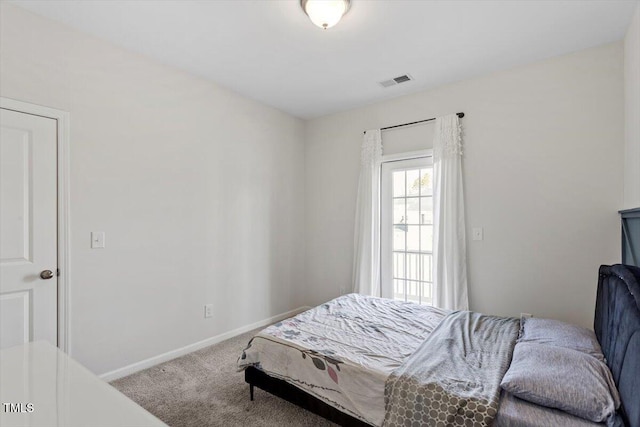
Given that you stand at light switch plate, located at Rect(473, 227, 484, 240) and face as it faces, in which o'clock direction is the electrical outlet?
The electrical outlet is roughly at 2 o'clock from the light switch plate.

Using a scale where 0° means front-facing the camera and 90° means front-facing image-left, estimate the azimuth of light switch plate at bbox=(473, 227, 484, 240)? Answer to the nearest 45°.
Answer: approximately 0°

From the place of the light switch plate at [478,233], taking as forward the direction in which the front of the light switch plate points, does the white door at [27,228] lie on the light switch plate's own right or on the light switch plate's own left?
on the light switch plate's own right

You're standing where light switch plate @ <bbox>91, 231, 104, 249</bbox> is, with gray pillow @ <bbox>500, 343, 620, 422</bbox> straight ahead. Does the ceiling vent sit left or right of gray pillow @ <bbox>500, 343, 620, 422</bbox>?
left

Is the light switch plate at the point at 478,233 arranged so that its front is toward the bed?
yes

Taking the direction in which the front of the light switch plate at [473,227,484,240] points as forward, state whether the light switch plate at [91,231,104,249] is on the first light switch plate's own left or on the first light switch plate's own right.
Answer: on the first light switch plate's own right

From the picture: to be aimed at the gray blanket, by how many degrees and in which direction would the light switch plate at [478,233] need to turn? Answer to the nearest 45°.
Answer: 0° — it already faces it
